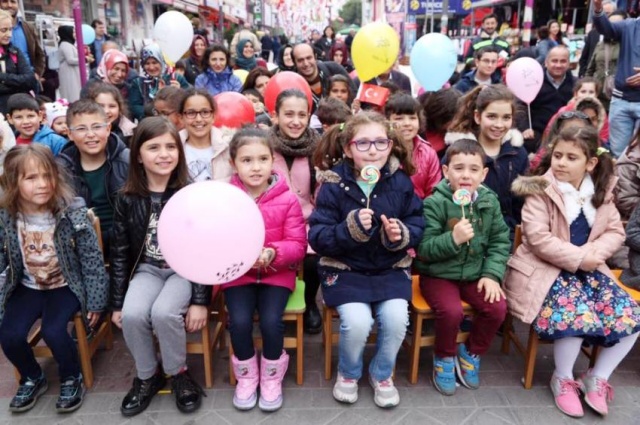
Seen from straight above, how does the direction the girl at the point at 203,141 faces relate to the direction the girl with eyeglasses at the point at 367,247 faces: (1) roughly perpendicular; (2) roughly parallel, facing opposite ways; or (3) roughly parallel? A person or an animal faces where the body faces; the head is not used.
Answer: roughly parallel

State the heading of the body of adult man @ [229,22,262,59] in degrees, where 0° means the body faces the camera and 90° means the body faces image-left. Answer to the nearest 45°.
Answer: approximately 0°

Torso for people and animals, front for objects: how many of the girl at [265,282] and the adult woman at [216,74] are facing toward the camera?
2

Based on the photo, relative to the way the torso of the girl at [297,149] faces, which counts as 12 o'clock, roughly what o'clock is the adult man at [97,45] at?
The adult man is roughly at 5 o'clock from the girl.

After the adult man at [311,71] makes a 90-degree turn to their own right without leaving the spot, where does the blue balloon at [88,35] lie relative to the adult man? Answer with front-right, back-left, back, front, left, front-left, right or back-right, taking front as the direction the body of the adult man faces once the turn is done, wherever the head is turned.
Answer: front-right

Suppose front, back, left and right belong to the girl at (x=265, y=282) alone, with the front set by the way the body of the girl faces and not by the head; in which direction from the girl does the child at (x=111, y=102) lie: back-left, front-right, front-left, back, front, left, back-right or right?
back-right

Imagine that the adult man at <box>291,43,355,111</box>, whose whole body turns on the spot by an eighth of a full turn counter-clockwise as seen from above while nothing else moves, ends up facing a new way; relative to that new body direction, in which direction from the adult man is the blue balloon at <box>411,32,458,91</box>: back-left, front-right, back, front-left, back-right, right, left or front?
front-left

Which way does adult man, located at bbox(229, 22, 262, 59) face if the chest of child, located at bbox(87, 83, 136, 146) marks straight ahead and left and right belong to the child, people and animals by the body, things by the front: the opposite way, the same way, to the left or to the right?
the same way

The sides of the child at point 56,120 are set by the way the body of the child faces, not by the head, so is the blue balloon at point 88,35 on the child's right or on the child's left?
on the child's left

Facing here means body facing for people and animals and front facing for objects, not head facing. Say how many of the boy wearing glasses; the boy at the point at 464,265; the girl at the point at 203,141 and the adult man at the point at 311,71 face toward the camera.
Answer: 4

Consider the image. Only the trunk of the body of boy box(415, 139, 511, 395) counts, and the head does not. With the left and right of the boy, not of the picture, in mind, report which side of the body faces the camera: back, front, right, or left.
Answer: front

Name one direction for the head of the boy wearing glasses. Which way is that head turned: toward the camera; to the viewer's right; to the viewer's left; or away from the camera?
toward the camera

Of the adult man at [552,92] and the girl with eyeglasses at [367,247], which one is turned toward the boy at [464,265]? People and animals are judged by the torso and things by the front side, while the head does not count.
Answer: the adult man

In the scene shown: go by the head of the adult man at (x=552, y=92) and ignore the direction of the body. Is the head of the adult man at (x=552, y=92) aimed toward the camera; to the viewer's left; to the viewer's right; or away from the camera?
toward the camera

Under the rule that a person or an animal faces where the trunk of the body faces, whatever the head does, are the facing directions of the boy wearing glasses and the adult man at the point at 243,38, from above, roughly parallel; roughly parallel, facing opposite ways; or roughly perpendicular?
roughly parallel

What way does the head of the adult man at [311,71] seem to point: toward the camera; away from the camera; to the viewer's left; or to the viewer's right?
toward the camera

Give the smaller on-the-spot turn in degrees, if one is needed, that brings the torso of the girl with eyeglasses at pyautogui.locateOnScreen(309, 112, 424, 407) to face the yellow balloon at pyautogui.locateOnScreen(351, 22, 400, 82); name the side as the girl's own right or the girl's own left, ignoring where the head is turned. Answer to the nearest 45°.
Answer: approximately 180°

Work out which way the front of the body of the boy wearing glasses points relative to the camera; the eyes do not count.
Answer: toward the camera
